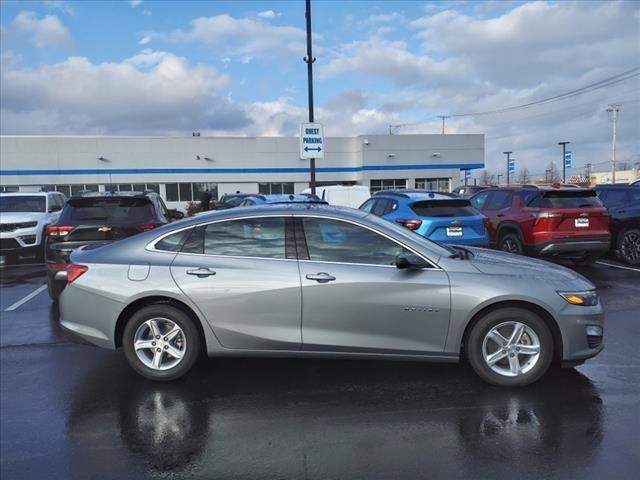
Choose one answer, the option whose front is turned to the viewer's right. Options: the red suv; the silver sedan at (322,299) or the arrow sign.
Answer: the silver sedan

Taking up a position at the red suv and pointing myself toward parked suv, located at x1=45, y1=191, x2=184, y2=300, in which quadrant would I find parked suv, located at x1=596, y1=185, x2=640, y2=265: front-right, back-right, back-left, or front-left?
back-left

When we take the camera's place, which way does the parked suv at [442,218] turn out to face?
facing away from the viewer and to the left of the viewer

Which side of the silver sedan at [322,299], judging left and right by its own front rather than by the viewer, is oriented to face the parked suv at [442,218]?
left

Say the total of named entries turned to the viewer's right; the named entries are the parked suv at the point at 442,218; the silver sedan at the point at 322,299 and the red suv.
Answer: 1

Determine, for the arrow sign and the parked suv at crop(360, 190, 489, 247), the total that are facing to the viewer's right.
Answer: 0

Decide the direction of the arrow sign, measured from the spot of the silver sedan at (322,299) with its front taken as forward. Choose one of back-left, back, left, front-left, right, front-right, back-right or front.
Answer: left

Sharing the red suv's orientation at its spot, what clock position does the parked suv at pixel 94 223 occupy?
The parked suv is roughly at 9 o'clock from the red suv.

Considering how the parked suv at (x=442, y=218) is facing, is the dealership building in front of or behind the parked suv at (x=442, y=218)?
in front

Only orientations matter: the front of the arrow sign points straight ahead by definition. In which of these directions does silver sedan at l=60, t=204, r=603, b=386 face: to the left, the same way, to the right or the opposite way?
to the left

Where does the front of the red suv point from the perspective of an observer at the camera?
facing away from the viewer and to the left of the viewer

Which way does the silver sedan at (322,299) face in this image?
to the viewer's right

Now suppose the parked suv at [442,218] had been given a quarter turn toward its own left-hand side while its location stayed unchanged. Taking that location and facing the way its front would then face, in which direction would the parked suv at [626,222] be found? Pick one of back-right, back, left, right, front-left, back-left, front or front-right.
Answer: back

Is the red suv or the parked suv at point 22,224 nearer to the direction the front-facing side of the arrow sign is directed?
the red suv

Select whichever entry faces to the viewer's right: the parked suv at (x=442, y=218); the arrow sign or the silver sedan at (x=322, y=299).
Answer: the silver sedan

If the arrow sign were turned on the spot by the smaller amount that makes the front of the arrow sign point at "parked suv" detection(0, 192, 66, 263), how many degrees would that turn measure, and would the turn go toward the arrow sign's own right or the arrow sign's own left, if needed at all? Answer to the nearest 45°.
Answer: approximately 90° to the arrow sign's own right

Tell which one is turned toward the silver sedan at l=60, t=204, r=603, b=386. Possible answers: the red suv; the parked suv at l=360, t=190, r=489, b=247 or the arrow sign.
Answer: the arrow sign
